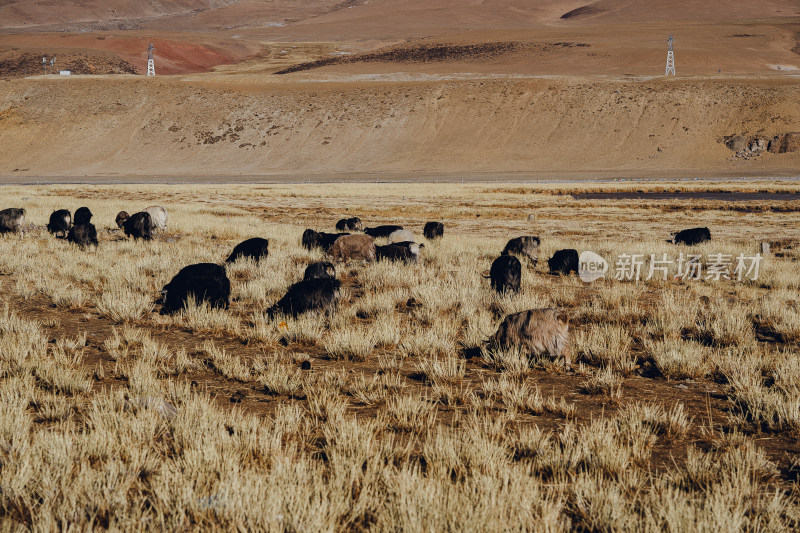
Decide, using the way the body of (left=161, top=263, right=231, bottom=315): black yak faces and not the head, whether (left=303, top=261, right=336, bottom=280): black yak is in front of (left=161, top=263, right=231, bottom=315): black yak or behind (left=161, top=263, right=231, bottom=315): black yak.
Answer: behind

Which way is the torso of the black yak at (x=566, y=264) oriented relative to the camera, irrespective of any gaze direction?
to the viewer's left

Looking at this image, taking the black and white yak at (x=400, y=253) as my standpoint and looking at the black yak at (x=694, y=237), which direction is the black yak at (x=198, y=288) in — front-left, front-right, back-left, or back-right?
back-right

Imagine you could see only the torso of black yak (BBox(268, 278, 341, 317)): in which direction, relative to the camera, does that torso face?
to the viewer's left

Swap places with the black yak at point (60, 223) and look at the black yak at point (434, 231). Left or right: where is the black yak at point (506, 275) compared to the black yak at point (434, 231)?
right

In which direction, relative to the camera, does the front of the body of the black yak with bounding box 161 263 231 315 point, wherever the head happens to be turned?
to the viewer's left

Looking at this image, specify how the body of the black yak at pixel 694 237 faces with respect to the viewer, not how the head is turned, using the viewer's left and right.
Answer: facing to the left of the viewer

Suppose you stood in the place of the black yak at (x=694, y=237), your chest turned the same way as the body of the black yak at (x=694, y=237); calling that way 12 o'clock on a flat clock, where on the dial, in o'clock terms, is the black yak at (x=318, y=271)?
the black yak at (x=318, y=271) is roughly at 10 o'clock from the black yak at (x=694, y=237).
